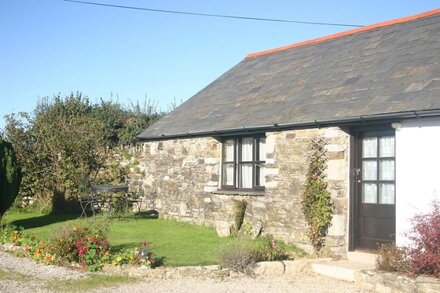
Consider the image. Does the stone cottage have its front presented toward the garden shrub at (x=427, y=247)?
no

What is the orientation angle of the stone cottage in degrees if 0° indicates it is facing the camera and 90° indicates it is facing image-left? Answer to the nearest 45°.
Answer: approximately 45°

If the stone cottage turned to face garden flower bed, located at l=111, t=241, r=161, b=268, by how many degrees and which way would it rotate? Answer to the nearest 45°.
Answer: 0° — it already faces it

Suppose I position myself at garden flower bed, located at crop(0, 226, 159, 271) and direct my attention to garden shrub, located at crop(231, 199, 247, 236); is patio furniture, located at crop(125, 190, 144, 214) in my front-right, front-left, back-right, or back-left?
front-left

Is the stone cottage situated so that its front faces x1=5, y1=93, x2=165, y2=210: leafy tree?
no

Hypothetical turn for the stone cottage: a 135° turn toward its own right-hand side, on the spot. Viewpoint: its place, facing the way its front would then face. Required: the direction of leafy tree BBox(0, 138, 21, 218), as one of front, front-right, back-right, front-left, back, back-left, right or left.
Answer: left

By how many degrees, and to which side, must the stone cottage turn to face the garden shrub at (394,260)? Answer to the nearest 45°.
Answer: approximately 45° to its left

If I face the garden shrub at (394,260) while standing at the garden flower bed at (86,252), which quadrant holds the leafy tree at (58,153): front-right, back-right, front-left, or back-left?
back-left

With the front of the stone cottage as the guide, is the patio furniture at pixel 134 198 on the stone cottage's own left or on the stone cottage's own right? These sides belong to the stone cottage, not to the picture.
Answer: on the stone cottage's own right

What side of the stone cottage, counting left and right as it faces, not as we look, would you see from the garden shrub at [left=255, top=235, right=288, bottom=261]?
front
